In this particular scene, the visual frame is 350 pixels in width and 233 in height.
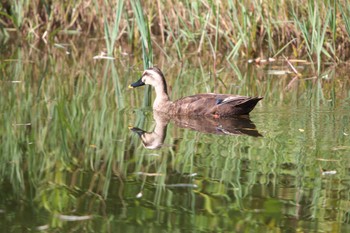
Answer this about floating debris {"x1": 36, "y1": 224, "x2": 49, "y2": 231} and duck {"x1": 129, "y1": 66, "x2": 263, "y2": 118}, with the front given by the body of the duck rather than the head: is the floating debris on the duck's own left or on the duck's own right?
on the duck's own left

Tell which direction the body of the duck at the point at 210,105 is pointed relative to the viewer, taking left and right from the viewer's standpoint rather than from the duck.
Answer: facing to the left of the viewer

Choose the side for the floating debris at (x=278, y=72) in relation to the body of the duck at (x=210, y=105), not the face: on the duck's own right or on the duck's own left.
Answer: on the duck's own right
